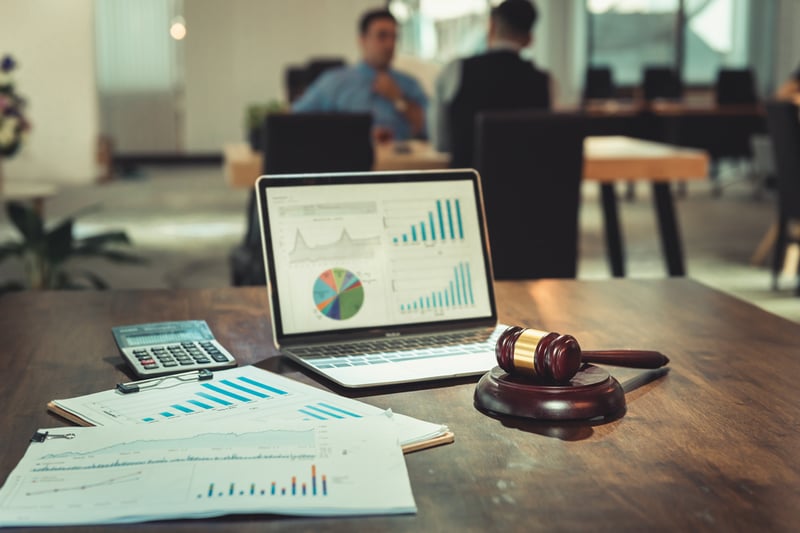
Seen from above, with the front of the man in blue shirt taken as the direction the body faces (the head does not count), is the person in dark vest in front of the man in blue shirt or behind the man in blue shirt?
in front

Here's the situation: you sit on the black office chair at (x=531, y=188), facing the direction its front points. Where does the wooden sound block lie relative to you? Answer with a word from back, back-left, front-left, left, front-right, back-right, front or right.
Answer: back

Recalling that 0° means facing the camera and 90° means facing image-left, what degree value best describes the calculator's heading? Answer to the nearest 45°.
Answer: approximately 0°

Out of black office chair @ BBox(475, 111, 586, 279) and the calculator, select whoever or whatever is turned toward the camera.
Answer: the calculator

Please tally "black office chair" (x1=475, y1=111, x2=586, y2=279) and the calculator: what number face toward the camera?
1

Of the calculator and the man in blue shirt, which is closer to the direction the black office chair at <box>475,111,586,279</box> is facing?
the man in blue shirt

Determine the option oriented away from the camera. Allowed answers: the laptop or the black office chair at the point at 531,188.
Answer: the black office chair

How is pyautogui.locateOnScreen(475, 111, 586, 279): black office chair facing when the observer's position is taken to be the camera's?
facing away from the viewer

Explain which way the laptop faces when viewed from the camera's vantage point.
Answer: facing the viewer and to the right of the viewer

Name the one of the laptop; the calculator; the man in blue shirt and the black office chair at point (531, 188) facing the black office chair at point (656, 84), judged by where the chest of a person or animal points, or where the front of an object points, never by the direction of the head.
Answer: the black office chair at point (531, 188)

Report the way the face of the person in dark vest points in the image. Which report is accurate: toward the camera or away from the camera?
away from the camera

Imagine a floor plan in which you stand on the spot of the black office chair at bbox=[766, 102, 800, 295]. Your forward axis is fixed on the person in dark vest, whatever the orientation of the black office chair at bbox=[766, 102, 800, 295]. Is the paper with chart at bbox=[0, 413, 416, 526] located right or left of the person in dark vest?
left

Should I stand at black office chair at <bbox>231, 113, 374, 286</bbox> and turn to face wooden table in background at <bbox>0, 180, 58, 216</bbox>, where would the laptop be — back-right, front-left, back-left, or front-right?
back-left

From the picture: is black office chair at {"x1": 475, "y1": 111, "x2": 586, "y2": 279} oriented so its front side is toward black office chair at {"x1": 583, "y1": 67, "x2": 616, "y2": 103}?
yes

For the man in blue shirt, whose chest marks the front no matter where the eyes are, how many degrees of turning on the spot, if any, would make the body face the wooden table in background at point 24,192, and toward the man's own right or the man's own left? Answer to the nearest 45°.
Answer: approximately 135° to the man's own right
